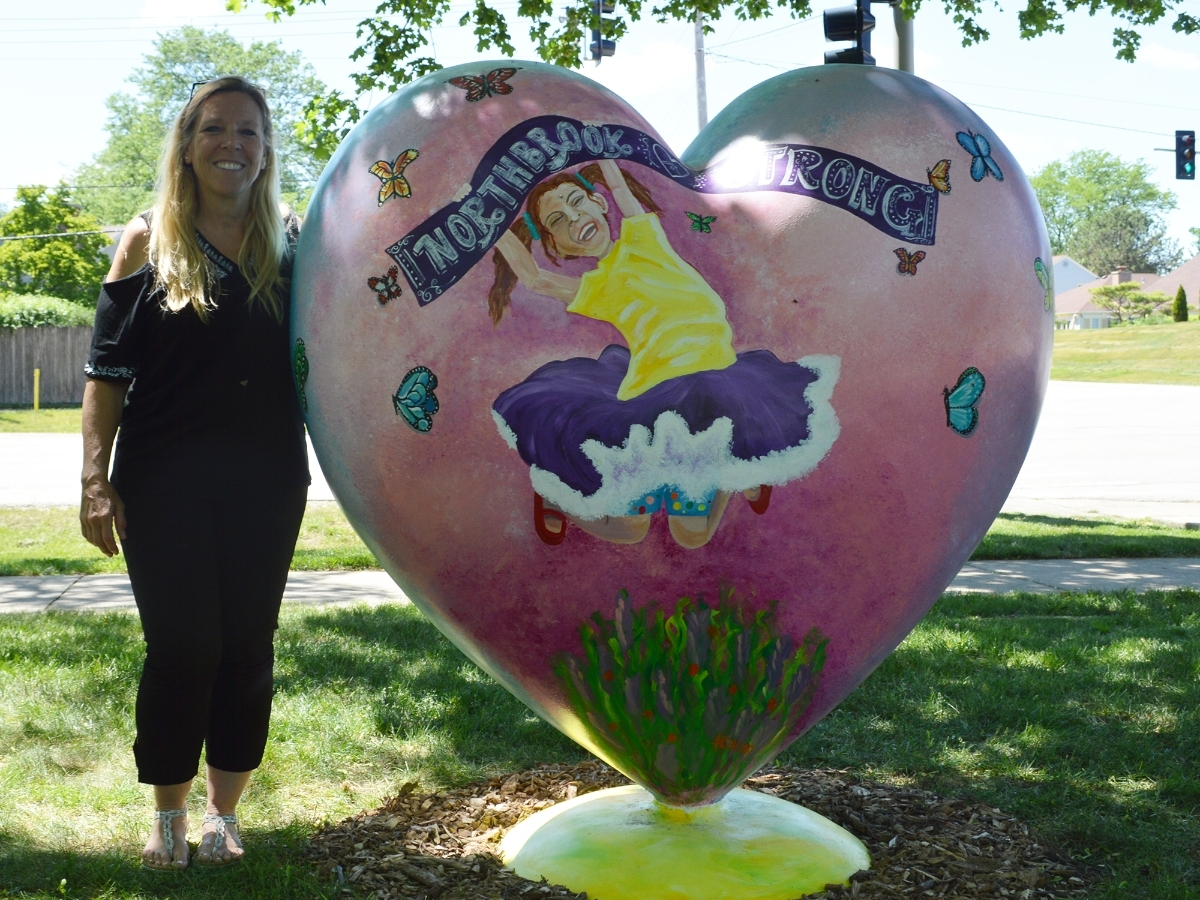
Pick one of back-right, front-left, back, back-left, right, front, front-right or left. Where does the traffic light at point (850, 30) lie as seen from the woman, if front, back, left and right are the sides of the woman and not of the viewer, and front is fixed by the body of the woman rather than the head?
left

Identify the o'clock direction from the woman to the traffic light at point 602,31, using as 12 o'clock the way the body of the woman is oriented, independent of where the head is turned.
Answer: The traffic light is roughly at 7 o'clock from the woman.

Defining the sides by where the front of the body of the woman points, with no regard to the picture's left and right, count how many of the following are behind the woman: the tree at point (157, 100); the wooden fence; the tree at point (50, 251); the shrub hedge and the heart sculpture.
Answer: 4

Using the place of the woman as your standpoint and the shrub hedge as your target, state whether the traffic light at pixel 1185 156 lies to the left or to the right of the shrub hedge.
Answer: right

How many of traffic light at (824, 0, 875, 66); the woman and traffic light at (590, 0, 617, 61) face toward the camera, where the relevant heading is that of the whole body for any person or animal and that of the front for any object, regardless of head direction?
1

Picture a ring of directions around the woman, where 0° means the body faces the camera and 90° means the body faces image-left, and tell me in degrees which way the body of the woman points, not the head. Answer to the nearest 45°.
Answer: approximately 0°
